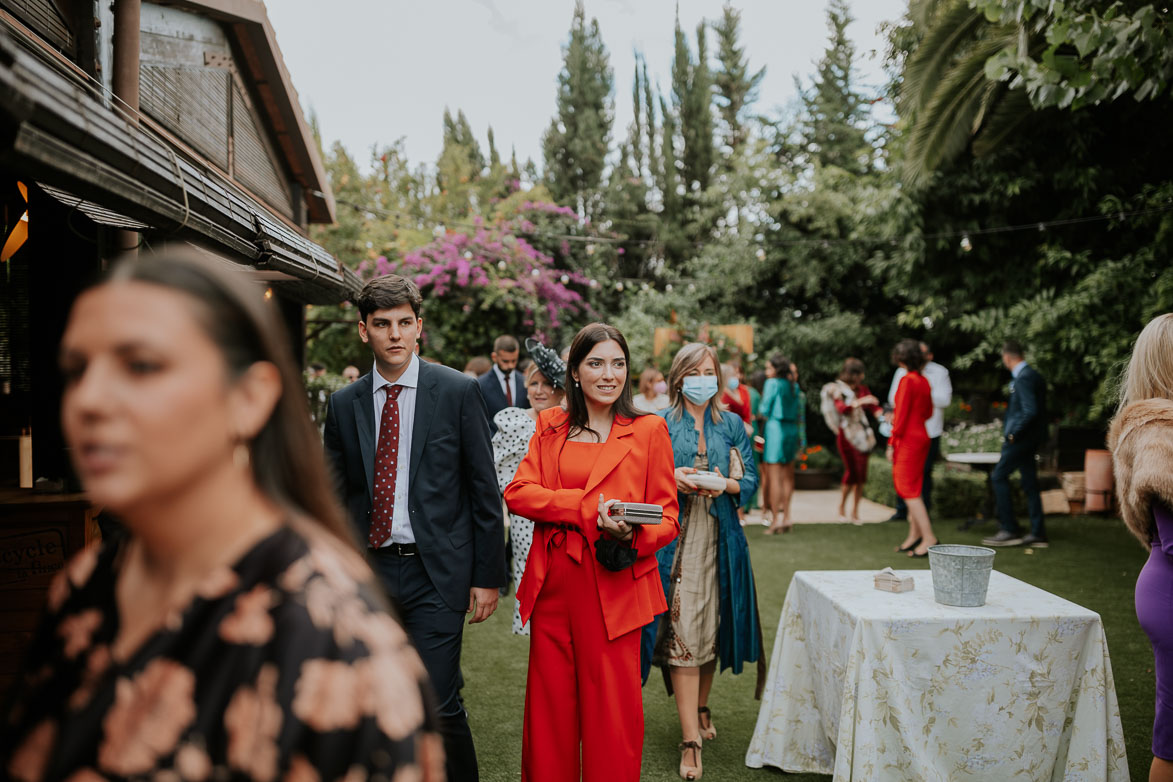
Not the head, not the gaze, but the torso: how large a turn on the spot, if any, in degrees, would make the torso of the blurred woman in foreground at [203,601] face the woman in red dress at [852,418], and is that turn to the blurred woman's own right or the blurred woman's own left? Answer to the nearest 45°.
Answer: approximately 180°

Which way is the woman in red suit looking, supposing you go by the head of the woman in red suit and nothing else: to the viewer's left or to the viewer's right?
to the viewer's right

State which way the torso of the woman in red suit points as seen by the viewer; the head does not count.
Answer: toward the camera

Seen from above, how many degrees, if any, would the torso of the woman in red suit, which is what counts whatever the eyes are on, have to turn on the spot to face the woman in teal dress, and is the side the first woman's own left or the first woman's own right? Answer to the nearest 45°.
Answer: approximately 180°

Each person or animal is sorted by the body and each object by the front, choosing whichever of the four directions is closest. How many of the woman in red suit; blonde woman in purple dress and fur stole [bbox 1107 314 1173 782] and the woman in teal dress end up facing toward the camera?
1

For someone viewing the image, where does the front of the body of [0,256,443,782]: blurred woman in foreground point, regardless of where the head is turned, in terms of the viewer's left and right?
facing the viewer and to the left of the viewer

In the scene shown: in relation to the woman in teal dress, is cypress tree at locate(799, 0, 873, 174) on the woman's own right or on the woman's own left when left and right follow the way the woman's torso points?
on the woman's own right

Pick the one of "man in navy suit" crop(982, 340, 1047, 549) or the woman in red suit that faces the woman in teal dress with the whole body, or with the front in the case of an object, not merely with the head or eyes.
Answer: the man in navy suit

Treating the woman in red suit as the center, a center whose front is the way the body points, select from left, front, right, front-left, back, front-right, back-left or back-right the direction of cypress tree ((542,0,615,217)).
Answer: back

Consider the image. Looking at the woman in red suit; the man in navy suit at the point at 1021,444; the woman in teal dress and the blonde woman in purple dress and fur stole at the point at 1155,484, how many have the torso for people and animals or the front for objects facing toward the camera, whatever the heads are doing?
1

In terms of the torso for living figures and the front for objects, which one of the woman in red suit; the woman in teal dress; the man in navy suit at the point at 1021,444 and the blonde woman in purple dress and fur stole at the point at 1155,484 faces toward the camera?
the woman in red suit
